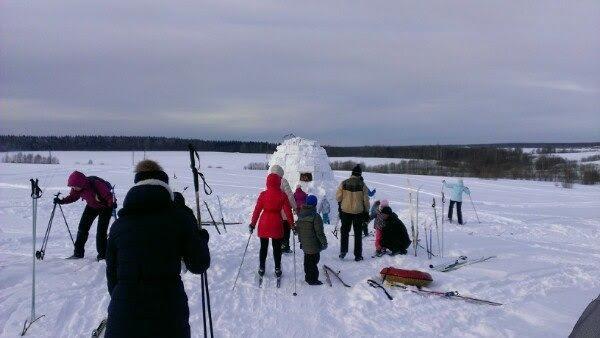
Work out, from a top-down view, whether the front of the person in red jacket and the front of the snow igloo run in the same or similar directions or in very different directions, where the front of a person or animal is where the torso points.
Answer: very different directions

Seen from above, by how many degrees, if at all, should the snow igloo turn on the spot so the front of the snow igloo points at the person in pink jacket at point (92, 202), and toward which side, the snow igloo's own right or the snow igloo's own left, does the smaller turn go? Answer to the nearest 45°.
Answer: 0° — it already faces them

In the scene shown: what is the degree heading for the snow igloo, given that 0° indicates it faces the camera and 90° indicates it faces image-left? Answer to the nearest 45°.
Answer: approximately 0°

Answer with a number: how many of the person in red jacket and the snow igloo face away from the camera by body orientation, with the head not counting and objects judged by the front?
1

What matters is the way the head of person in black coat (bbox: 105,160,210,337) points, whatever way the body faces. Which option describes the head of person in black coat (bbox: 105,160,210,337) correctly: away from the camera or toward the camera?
away from the camera

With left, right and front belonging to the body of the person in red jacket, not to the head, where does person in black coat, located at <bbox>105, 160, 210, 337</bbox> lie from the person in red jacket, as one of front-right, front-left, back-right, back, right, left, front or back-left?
back

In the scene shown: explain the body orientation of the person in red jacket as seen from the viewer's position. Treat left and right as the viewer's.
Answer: facing away from the viewer
